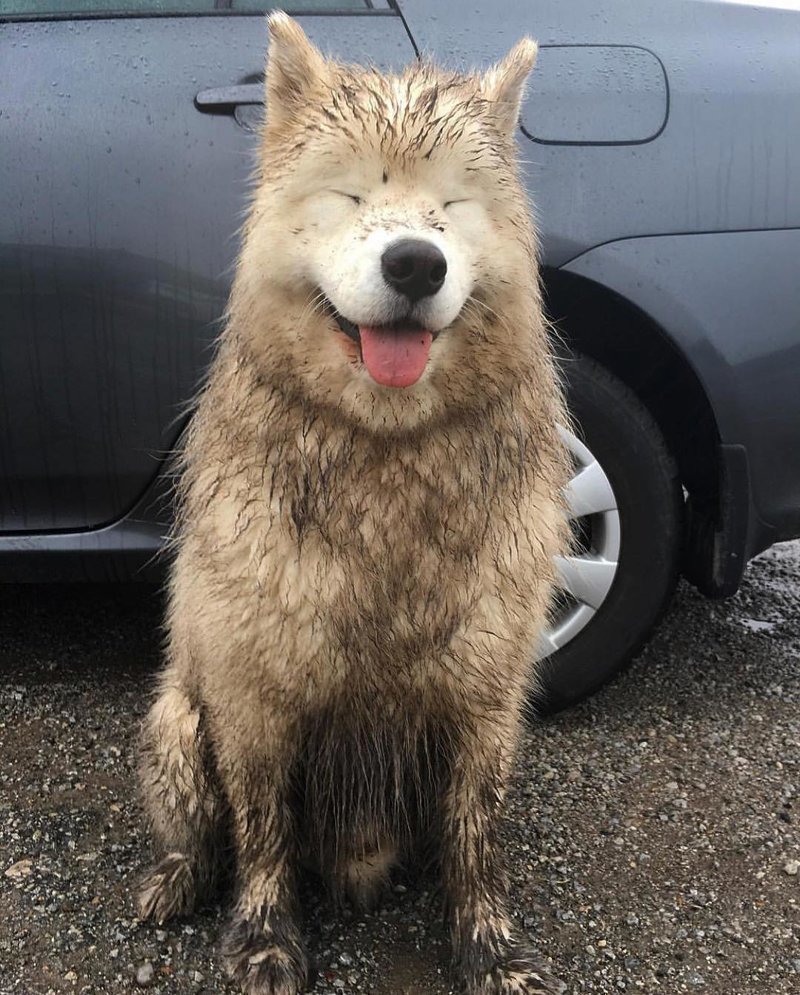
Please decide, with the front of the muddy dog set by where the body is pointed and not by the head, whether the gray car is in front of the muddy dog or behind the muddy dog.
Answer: behind

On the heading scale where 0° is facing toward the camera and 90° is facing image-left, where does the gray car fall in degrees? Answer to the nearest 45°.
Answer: approximately 90°

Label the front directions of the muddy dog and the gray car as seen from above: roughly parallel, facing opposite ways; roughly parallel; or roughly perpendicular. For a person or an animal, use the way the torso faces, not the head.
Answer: roughly perpendicular

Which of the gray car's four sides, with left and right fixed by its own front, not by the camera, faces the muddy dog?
left

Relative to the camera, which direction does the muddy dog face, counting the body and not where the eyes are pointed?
toward the camera

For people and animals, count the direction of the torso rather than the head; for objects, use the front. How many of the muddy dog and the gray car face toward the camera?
1
